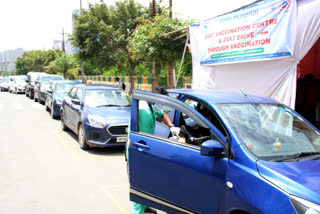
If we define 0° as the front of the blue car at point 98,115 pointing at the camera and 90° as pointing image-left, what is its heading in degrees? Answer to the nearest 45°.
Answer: approximately 315°

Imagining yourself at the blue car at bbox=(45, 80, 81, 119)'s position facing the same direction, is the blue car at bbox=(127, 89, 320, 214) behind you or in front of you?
in front

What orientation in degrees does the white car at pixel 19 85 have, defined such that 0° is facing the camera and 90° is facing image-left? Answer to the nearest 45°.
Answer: approximately 315°

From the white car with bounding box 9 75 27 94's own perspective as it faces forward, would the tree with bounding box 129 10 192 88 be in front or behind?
in front

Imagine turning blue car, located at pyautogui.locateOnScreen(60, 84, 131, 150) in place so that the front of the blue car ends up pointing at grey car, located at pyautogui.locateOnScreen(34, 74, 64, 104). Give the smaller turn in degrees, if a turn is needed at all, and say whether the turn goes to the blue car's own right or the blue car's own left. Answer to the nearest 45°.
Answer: approximately 135° to the blue car's own left

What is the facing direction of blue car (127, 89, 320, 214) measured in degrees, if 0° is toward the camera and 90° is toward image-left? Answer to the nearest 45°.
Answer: approximately 315°
